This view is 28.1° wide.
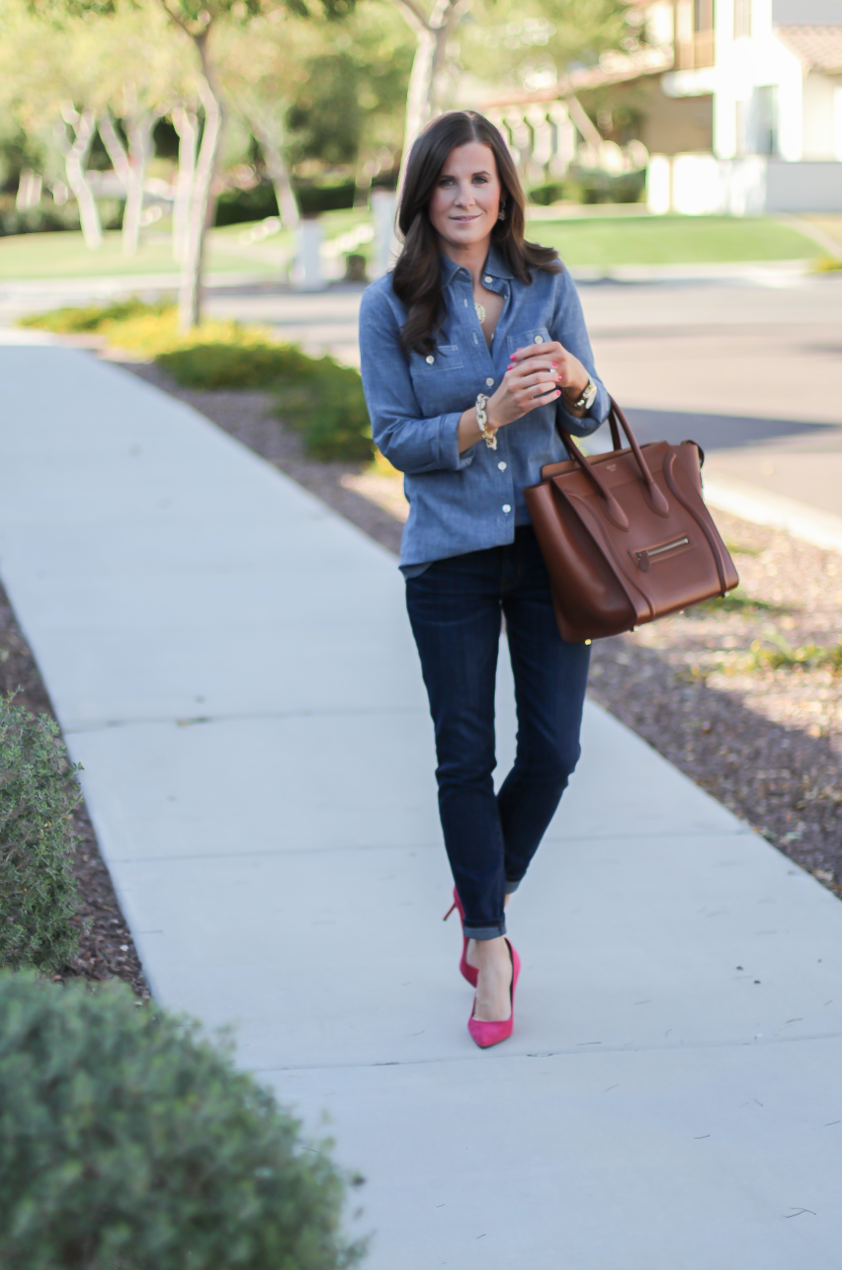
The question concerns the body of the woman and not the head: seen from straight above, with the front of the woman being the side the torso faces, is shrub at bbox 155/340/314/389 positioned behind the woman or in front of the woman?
behind

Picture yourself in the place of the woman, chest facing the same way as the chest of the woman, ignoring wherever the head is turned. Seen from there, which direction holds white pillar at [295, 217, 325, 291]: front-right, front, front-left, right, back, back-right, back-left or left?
back

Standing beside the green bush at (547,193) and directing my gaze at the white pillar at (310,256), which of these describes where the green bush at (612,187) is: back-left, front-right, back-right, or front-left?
back-left

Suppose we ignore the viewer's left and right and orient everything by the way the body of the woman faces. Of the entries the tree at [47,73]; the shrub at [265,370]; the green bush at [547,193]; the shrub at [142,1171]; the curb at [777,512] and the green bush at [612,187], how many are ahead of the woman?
1

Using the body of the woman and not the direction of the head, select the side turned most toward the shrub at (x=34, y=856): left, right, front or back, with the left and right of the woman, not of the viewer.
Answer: right

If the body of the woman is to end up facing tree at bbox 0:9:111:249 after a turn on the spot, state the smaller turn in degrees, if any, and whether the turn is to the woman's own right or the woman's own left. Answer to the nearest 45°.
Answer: approximately 180°

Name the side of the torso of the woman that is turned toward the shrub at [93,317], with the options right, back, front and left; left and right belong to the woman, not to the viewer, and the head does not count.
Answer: back

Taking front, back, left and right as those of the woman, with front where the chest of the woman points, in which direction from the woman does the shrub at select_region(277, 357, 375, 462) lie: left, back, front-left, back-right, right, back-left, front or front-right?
back

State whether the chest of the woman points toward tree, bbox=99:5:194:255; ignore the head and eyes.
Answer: no

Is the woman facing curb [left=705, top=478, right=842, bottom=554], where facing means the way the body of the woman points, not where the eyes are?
no

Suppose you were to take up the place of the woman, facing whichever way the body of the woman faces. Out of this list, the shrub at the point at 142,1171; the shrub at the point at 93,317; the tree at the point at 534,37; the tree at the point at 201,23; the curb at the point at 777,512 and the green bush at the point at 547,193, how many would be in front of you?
1

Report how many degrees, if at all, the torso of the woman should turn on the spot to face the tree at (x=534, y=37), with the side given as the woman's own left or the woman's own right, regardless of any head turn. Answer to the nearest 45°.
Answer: approximately 180°

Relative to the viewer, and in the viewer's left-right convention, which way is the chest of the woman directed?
facing the viewer

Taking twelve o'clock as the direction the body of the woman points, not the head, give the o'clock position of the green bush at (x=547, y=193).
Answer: The green bush is roughly at 6 o'clock from the woman.

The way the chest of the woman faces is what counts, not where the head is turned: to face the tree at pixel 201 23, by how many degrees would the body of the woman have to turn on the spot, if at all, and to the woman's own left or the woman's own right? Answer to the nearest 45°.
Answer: approximately 180°

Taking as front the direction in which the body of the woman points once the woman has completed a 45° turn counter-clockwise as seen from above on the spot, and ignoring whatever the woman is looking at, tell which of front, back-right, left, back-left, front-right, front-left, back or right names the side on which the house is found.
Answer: back-left

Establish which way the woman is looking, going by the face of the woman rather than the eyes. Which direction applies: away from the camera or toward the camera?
toward the camera
